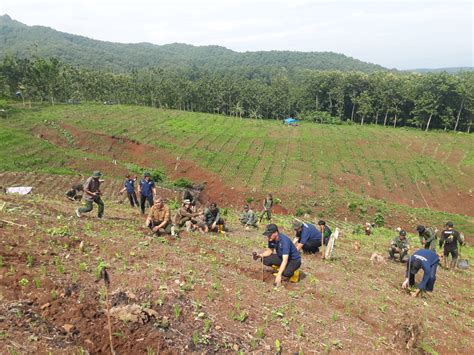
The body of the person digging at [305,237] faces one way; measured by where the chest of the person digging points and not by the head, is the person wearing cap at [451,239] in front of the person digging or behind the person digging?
behind

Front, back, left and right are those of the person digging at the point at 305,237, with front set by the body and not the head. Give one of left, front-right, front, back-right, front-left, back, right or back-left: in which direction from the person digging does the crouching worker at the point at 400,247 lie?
back-right

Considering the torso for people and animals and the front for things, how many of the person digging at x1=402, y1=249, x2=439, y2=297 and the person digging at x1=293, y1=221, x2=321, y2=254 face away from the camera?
0

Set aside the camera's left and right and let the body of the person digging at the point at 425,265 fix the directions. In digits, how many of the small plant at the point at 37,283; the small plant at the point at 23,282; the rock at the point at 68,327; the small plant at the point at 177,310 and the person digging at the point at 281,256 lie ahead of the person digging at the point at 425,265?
5

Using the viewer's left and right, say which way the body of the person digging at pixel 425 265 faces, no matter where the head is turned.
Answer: facing the viewer and to the left of the viewer

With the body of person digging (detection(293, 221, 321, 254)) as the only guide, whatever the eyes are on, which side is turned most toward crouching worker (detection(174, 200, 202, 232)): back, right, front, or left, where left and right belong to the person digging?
front

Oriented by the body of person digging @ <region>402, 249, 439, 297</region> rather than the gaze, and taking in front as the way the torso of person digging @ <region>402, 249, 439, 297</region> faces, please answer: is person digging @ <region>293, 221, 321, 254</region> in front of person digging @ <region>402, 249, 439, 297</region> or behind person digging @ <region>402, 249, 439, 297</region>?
in front

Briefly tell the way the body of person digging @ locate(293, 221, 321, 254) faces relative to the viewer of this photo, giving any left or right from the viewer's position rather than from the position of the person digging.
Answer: facing to the left of the viewer

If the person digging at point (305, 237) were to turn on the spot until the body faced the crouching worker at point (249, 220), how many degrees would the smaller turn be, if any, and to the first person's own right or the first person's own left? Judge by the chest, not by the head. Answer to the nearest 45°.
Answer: approximately 45° to the first person's own right

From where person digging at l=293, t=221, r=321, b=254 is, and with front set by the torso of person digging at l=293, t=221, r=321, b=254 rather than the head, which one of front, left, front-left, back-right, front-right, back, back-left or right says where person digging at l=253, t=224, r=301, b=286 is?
left

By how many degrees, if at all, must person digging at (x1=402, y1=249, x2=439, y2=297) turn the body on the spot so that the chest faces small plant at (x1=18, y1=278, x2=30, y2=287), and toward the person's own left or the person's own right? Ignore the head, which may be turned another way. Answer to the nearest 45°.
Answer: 0° — they already face it

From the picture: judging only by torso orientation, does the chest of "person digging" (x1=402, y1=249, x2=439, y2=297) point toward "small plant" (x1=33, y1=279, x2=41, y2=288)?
yes
